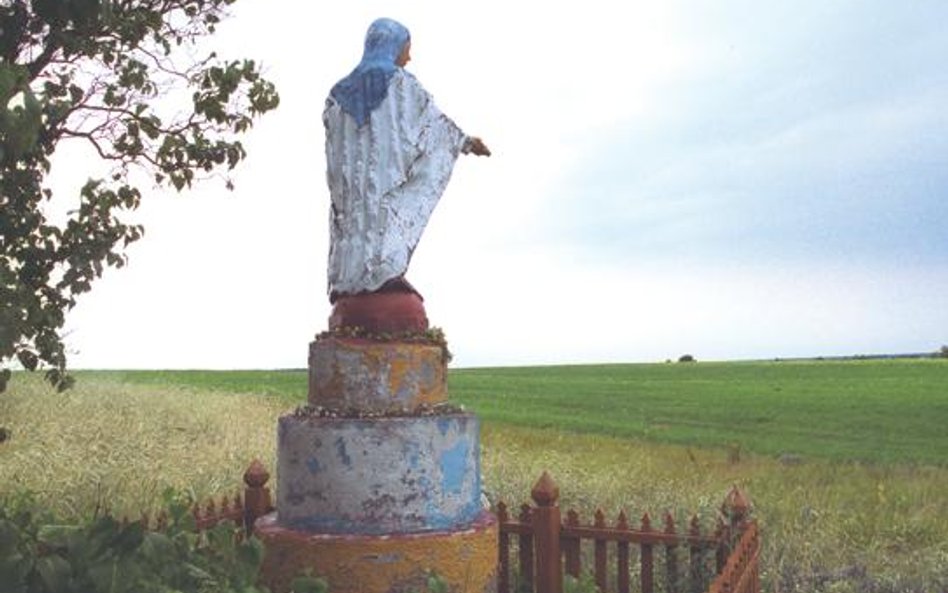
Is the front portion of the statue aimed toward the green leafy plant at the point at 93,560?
no

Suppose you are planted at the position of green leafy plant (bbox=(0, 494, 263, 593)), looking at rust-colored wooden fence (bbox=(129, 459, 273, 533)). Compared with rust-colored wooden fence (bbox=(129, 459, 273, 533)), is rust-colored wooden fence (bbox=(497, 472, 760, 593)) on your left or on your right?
right

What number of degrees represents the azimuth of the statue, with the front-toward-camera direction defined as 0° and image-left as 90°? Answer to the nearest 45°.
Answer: approximately 225°
